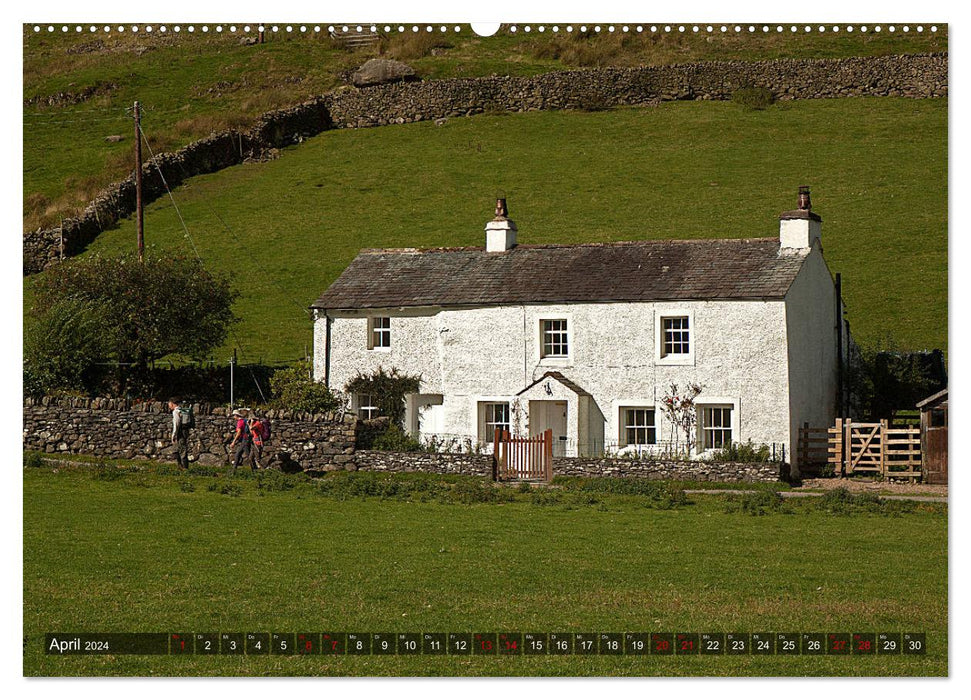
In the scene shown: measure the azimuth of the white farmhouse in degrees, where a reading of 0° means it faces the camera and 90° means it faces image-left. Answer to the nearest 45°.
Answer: approximately 45°

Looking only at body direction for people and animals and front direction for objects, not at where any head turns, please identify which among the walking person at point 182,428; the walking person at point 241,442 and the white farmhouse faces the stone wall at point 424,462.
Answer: the white farmhouse

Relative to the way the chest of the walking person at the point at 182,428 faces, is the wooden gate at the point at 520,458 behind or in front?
behind

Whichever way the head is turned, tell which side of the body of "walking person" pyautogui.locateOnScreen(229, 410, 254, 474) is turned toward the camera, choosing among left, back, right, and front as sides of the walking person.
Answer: left

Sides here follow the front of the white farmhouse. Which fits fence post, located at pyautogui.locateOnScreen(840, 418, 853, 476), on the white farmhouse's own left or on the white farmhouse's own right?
on the white farmhouse's own left

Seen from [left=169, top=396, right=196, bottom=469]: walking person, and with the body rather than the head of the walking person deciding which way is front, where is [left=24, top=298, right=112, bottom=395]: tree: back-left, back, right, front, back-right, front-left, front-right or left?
front-right

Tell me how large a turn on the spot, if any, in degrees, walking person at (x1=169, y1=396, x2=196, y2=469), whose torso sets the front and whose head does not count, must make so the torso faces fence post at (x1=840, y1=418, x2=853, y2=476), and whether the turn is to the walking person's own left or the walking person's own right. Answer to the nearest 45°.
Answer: approximately 180°

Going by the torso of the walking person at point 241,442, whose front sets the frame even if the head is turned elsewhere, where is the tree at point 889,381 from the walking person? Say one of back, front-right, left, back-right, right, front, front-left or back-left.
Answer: back

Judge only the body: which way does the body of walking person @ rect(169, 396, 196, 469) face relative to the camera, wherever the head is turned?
to the viewer's left

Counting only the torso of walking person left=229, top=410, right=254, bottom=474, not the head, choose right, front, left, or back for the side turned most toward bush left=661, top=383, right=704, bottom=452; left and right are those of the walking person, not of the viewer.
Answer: back

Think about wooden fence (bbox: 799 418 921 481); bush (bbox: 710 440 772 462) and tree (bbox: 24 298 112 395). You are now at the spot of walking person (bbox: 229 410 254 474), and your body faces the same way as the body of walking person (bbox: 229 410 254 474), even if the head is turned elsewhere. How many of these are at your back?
2

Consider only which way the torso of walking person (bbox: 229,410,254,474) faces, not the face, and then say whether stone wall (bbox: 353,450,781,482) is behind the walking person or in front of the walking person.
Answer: behind

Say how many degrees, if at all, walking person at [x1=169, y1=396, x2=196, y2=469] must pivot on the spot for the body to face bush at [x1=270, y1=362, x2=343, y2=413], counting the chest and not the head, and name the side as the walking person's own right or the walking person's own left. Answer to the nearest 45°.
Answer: approximately 135° to the walking person's own right

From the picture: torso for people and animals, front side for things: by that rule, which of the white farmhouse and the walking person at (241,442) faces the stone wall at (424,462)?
the white farmhouse

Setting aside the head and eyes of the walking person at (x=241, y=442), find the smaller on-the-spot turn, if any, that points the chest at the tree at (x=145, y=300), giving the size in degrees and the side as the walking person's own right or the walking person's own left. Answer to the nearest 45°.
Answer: approximately 90° to the walking person's own right

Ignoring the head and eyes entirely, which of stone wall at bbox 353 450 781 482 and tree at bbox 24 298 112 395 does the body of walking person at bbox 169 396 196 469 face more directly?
the tree

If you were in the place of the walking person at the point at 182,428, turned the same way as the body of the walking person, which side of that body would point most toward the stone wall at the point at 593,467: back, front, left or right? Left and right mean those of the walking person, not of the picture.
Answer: back
